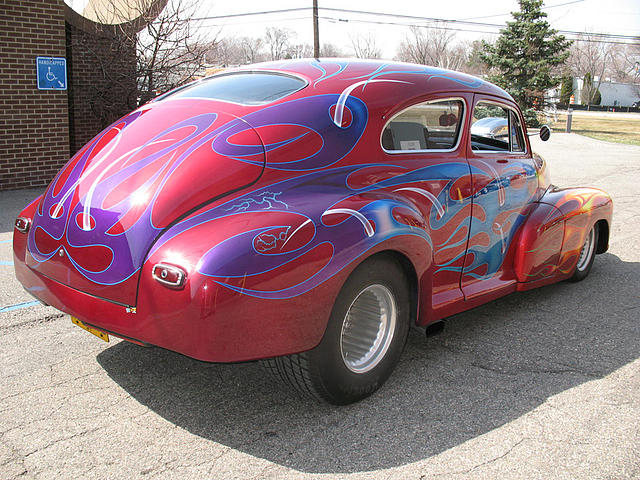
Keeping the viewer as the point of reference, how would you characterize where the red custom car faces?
facing away from the viewer and to the right of the viewer

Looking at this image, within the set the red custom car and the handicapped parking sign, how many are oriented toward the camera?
1

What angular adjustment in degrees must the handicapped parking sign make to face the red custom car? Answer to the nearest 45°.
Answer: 0° — it already faces it

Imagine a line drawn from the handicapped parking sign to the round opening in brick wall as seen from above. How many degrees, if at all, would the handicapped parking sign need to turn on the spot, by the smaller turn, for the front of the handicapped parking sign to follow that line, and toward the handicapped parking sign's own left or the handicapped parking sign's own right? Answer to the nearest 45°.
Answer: approximately 135° to the handicapped parking sign's own left

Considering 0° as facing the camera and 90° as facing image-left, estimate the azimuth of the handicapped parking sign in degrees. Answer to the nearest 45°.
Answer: approximately 0°

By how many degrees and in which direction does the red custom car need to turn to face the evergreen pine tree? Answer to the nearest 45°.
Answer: approximately 45° to its left

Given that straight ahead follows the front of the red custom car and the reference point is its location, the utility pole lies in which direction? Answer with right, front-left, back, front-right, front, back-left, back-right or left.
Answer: front-left

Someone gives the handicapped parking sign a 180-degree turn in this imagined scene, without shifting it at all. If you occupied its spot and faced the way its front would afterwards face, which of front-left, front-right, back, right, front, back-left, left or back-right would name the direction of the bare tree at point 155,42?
front-right

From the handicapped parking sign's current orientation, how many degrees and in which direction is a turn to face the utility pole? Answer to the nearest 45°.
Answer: approximately 135° to its left
